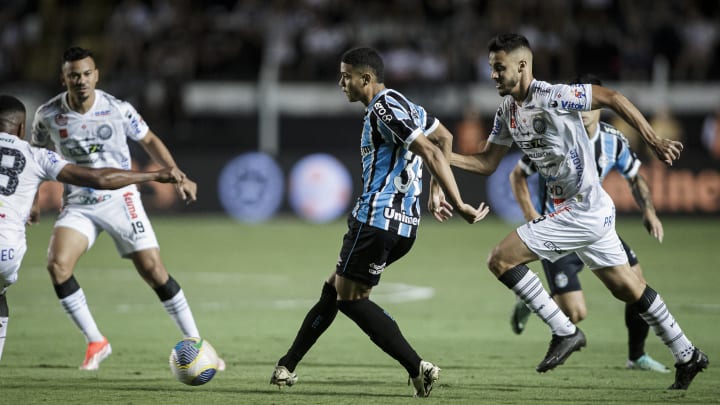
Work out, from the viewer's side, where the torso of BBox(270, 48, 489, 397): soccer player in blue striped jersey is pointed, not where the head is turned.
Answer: to the viewer's left

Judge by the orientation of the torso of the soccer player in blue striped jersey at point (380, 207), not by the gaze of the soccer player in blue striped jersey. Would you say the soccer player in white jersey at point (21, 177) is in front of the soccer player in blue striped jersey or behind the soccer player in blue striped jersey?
in front

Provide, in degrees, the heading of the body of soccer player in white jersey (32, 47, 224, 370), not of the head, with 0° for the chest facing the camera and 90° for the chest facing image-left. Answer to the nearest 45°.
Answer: approximately 0°

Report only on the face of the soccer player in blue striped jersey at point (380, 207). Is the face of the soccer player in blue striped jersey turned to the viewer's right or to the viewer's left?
to the viewer's left

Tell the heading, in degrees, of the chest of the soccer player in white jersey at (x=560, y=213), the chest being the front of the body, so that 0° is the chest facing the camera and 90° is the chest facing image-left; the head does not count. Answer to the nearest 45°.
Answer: approximately 45°

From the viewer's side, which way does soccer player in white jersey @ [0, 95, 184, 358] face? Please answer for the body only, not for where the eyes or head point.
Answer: away from the camera

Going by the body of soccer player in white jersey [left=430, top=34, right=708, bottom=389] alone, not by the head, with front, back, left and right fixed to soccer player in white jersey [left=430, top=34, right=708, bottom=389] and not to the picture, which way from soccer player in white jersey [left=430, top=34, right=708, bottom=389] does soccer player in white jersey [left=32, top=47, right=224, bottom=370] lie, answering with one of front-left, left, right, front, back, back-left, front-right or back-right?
front-right

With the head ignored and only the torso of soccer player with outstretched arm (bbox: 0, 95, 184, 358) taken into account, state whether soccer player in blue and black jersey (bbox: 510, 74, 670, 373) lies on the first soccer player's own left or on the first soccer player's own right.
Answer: on the first soccer player's own right
